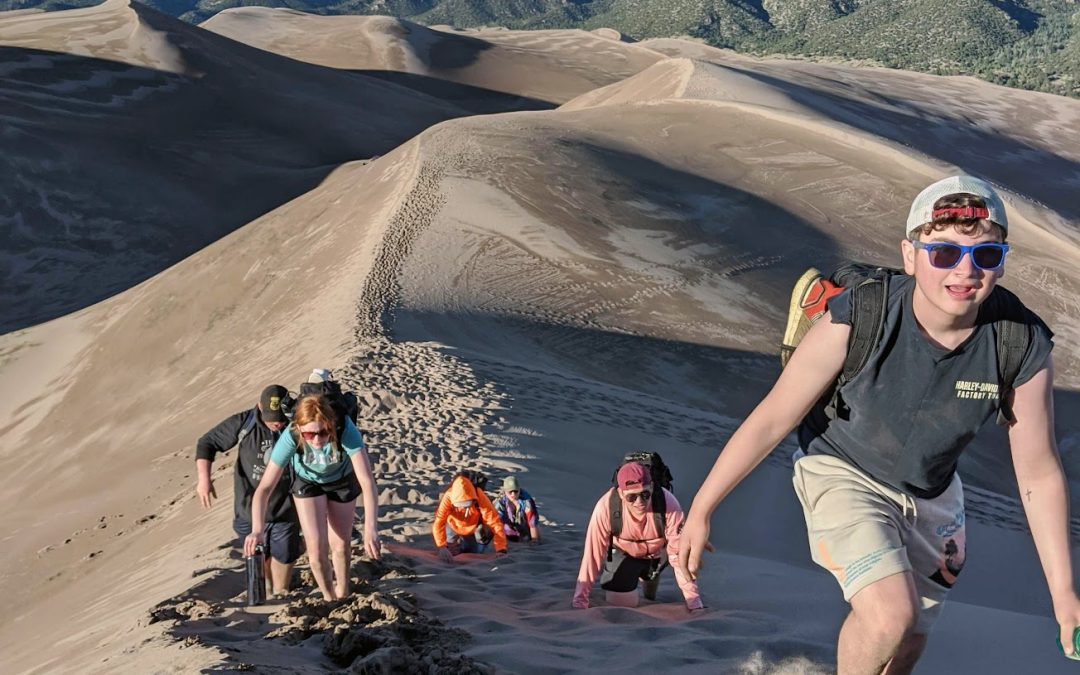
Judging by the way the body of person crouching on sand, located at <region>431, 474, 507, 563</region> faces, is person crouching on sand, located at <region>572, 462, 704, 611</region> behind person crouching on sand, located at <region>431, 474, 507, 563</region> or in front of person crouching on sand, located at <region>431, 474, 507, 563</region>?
in front

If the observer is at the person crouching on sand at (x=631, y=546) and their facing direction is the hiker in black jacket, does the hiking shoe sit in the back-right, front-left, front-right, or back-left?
back-left

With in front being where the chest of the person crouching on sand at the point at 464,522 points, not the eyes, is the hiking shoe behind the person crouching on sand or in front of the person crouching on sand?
in front

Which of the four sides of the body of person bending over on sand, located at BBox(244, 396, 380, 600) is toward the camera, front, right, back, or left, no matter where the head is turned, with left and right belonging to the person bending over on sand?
front

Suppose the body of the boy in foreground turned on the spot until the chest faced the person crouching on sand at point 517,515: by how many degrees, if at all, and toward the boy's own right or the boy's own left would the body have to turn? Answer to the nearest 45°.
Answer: approximately 135° to the boy's own right

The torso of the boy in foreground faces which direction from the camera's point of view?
toward the camera

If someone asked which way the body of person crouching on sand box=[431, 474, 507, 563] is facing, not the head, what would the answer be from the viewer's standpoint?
toward the camera

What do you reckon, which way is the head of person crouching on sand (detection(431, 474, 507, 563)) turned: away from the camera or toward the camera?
toward the camera

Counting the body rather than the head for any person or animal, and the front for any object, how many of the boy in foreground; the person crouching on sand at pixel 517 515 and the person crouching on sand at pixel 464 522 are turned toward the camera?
3

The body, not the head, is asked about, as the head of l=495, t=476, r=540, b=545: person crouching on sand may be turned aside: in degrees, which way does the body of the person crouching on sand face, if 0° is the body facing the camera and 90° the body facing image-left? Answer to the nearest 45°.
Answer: approximately 0°

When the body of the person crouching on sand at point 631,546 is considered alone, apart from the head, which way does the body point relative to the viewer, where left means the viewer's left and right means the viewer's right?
facing the viewer
